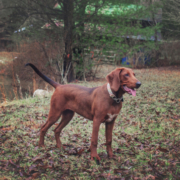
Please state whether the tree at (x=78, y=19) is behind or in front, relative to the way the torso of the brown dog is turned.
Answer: behind

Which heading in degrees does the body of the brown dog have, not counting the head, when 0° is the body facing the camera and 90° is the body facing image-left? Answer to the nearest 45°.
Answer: approximately 315°
